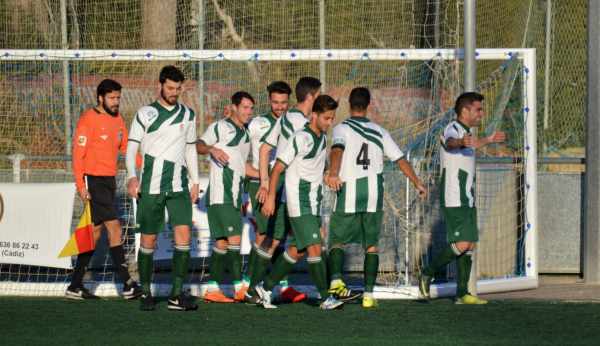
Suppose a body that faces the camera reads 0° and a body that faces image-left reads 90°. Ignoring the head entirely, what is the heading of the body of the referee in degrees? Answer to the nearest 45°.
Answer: approximately 315°

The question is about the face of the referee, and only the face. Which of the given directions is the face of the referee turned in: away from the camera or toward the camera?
toward the camera
